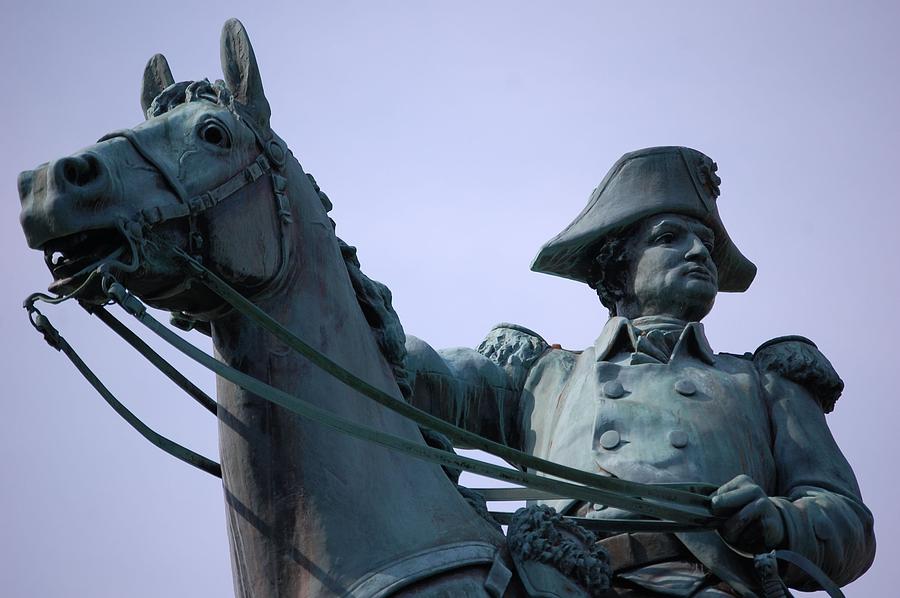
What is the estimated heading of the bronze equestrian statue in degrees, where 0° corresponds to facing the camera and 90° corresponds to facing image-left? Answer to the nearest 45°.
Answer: approximately 45°
